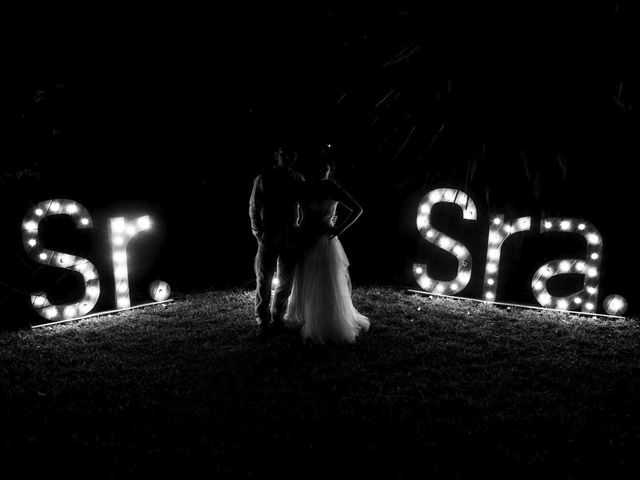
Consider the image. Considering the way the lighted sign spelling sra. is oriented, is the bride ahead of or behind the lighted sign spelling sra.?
ahead

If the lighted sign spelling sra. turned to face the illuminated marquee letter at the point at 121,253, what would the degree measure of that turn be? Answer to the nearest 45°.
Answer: approximately 45° to its right

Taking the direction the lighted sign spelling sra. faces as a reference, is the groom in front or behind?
in front

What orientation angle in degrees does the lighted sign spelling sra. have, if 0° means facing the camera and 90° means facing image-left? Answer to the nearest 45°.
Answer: approximately 45°
